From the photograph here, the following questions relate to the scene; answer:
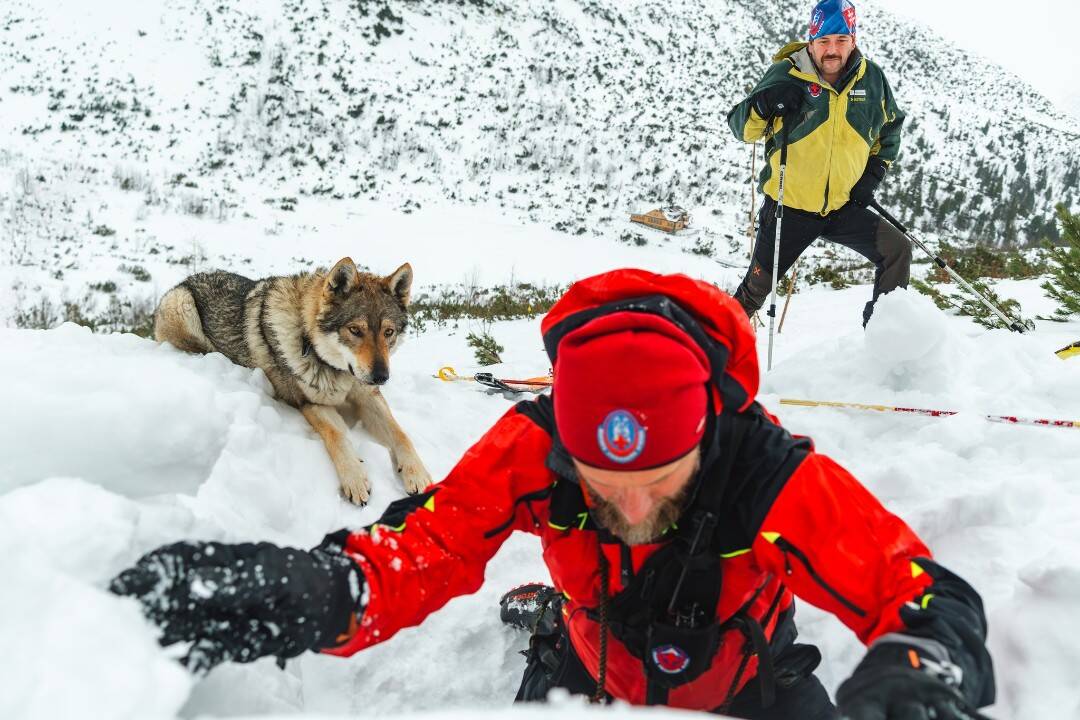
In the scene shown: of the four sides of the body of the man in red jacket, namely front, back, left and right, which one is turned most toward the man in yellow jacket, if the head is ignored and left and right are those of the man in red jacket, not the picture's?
back

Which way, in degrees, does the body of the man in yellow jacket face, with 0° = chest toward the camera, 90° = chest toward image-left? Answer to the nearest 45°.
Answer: approximately 0°

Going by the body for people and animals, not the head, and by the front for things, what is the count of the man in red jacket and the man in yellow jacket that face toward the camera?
2

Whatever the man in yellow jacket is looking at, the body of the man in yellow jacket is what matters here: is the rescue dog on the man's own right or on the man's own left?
on the man's own right

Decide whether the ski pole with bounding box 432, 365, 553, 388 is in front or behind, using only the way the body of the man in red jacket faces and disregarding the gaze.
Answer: behind

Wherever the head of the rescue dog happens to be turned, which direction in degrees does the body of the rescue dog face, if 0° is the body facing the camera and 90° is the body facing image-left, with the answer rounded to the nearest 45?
approximately 315°

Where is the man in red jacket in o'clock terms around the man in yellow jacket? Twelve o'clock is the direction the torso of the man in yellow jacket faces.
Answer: The man in red jacket is roughly at 12 o'clock from the man in yellow jacket.

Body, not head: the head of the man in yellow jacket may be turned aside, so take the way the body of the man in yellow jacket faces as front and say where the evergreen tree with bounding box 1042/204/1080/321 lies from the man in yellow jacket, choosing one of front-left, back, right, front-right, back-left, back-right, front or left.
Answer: back-left
